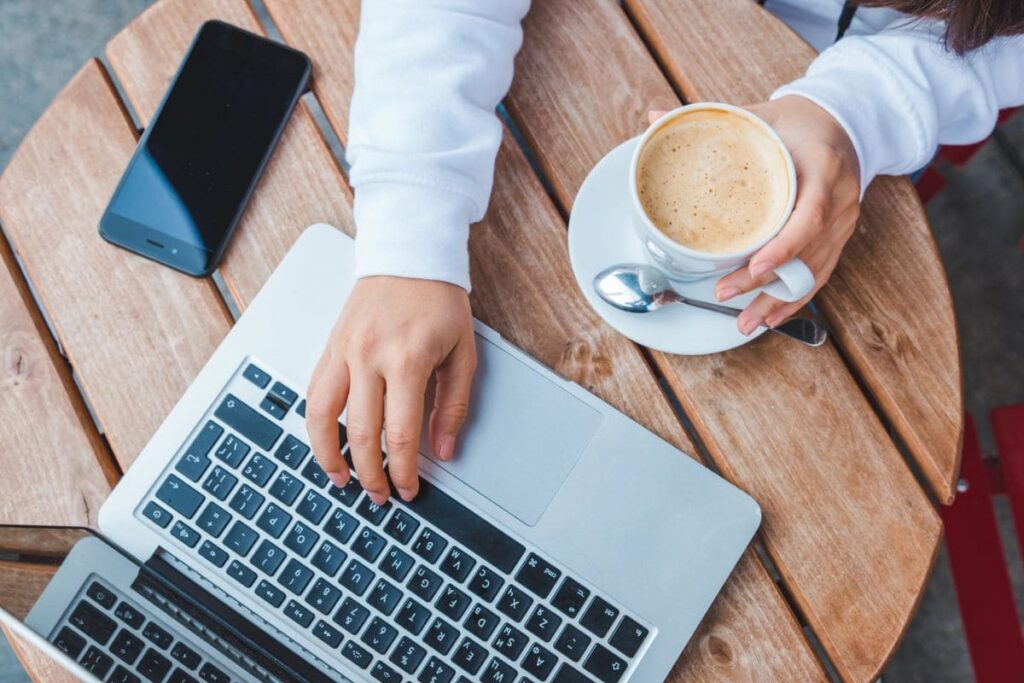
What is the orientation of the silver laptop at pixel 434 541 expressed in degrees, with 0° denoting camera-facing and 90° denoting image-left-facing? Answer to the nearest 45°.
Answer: approximately 225°
